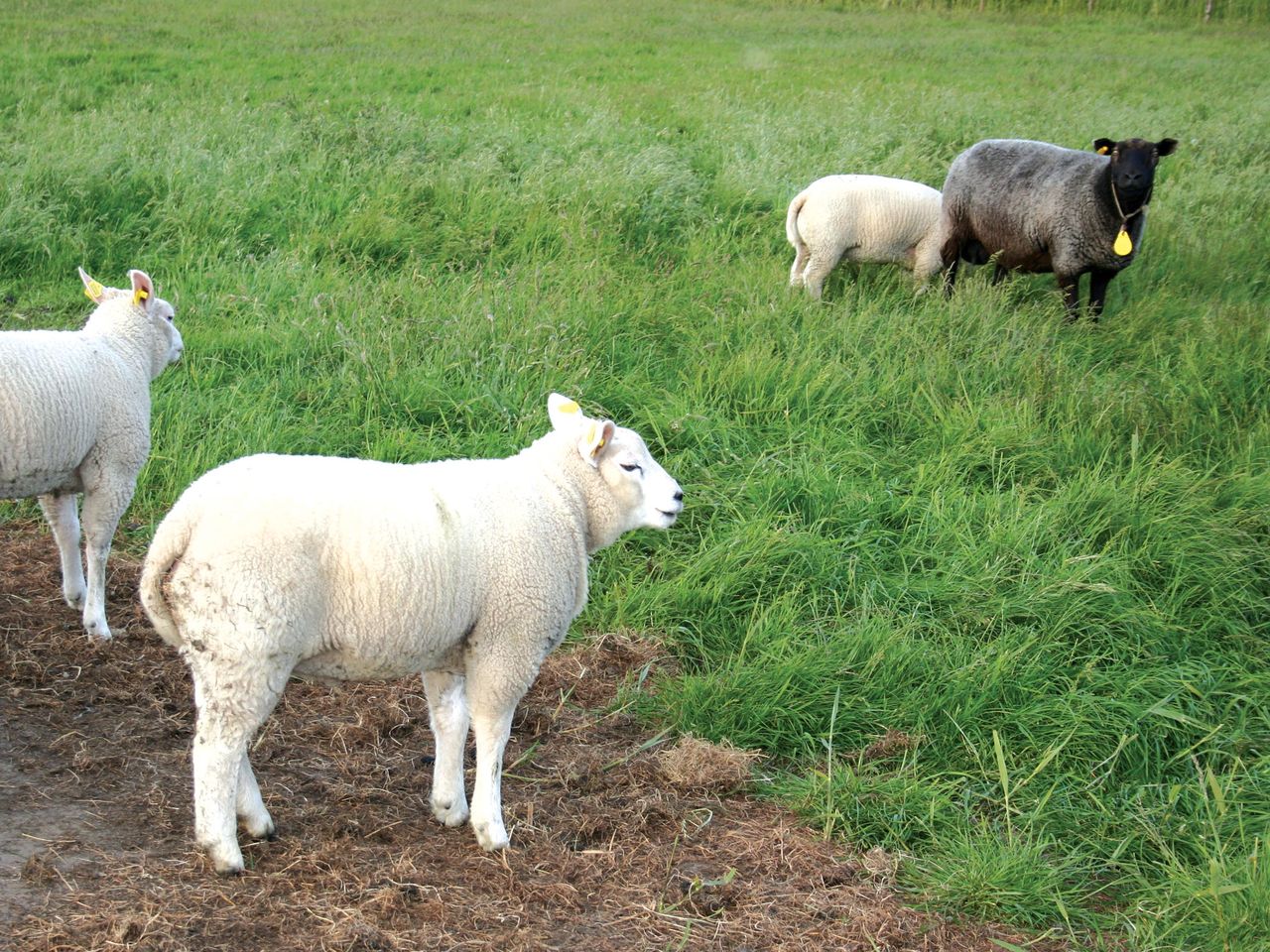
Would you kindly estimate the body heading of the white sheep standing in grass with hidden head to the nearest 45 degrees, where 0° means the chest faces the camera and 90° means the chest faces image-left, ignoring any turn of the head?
approximately 270°

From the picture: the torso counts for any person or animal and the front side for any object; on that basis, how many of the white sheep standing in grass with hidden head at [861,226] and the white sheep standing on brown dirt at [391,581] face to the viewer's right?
2

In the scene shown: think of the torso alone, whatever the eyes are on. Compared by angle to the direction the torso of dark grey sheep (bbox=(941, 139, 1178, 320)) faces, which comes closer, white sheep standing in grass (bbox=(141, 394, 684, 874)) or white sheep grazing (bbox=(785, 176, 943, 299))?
the white sheep standing in grass

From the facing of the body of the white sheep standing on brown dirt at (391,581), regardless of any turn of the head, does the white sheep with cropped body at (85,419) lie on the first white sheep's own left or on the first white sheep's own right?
on the first white sheep's own left

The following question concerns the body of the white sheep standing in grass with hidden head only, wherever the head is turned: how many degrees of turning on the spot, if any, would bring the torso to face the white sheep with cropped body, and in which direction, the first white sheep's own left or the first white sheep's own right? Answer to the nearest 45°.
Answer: approximately 135° to the first white sheep's own right

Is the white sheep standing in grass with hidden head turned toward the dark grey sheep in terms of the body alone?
yes

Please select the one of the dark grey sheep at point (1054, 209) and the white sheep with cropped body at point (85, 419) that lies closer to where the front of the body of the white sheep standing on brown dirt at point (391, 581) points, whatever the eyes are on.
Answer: the dark grey sheep

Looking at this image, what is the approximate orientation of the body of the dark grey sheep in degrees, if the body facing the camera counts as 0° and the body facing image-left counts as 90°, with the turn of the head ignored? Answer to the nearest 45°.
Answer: approximately 315°

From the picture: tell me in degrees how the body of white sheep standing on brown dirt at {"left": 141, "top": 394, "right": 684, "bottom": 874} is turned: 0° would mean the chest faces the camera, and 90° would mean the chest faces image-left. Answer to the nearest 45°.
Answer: approximately 270°

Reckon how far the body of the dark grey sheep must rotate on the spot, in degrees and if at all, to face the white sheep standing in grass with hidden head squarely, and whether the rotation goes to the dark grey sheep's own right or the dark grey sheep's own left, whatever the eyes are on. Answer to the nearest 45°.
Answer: approximately 135° to the dark grey sheep's own right

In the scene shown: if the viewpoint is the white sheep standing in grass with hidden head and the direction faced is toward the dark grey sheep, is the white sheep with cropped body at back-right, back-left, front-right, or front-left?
back-right

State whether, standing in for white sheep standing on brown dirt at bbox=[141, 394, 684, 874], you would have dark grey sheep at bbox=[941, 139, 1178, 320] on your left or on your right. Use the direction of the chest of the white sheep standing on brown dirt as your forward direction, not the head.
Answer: on your left
